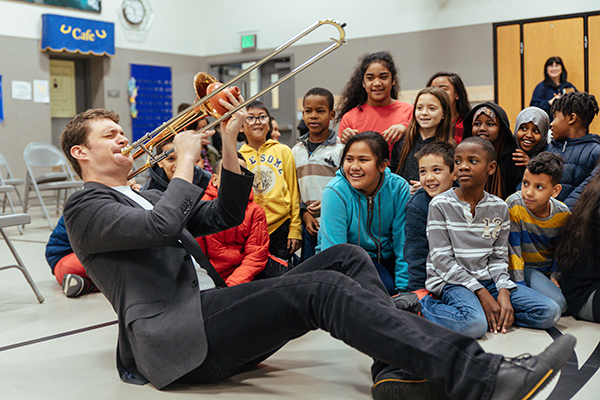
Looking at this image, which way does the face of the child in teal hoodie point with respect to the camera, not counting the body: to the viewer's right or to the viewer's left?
to the viewer's left

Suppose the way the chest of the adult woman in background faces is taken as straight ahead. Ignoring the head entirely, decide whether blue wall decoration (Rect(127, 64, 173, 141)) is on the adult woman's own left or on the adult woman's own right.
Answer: on the adult woman's own right

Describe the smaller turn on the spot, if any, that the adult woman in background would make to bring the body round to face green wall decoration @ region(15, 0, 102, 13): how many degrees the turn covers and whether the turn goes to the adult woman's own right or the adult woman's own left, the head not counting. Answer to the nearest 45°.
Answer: approximately 90° to the adult woman's own right

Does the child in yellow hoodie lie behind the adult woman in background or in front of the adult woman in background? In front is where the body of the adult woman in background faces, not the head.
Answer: in front

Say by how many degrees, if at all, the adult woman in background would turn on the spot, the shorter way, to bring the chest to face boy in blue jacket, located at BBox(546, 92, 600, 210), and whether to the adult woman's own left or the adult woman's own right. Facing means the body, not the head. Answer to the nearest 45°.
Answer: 0° — they already face them

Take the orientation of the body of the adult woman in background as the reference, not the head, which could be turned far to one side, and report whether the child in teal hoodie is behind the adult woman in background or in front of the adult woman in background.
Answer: in front

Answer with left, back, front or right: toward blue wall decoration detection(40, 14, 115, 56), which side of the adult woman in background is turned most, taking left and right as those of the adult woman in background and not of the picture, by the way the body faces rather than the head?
right

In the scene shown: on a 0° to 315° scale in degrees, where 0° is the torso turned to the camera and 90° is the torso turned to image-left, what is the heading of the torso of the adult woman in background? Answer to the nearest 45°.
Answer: approximately 0°

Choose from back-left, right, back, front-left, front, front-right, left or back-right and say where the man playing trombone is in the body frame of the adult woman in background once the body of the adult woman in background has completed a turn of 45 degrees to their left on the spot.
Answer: front-right
